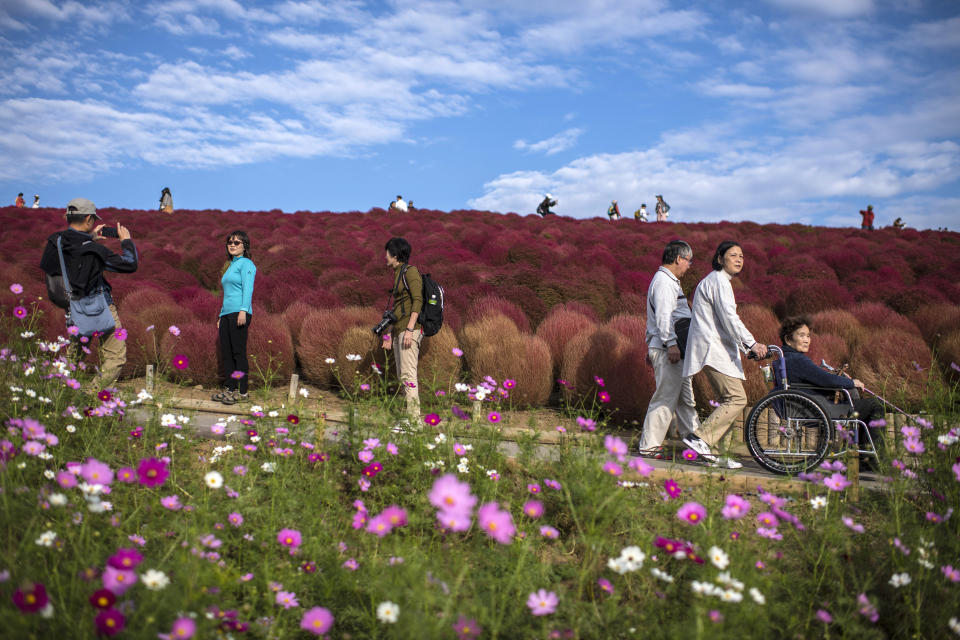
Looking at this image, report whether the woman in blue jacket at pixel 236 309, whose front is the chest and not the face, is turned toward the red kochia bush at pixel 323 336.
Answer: no

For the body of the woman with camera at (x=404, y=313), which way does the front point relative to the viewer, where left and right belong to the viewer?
facing to the left of the viewer

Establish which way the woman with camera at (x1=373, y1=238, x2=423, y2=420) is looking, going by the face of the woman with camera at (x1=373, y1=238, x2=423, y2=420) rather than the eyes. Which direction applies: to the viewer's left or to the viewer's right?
to the viewer's left

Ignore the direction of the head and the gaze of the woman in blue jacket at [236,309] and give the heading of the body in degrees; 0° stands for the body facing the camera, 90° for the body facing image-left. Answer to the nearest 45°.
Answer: approximately 45°

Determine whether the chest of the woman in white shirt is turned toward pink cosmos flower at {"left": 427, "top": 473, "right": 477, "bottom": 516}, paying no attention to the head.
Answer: no

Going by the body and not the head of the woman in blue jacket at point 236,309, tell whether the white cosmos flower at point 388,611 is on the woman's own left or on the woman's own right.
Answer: on the woman's own left

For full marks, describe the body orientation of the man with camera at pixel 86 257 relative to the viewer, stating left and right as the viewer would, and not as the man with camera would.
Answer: facing away from the viewer and to the right of the viewer

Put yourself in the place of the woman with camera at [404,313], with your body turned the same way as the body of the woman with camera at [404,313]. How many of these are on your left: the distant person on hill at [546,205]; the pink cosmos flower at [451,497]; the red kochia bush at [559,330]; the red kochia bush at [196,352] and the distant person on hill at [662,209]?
1

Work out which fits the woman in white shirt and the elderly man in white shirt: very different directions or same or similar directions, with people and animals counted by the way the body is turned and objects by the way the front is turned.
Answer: same or similar directions
